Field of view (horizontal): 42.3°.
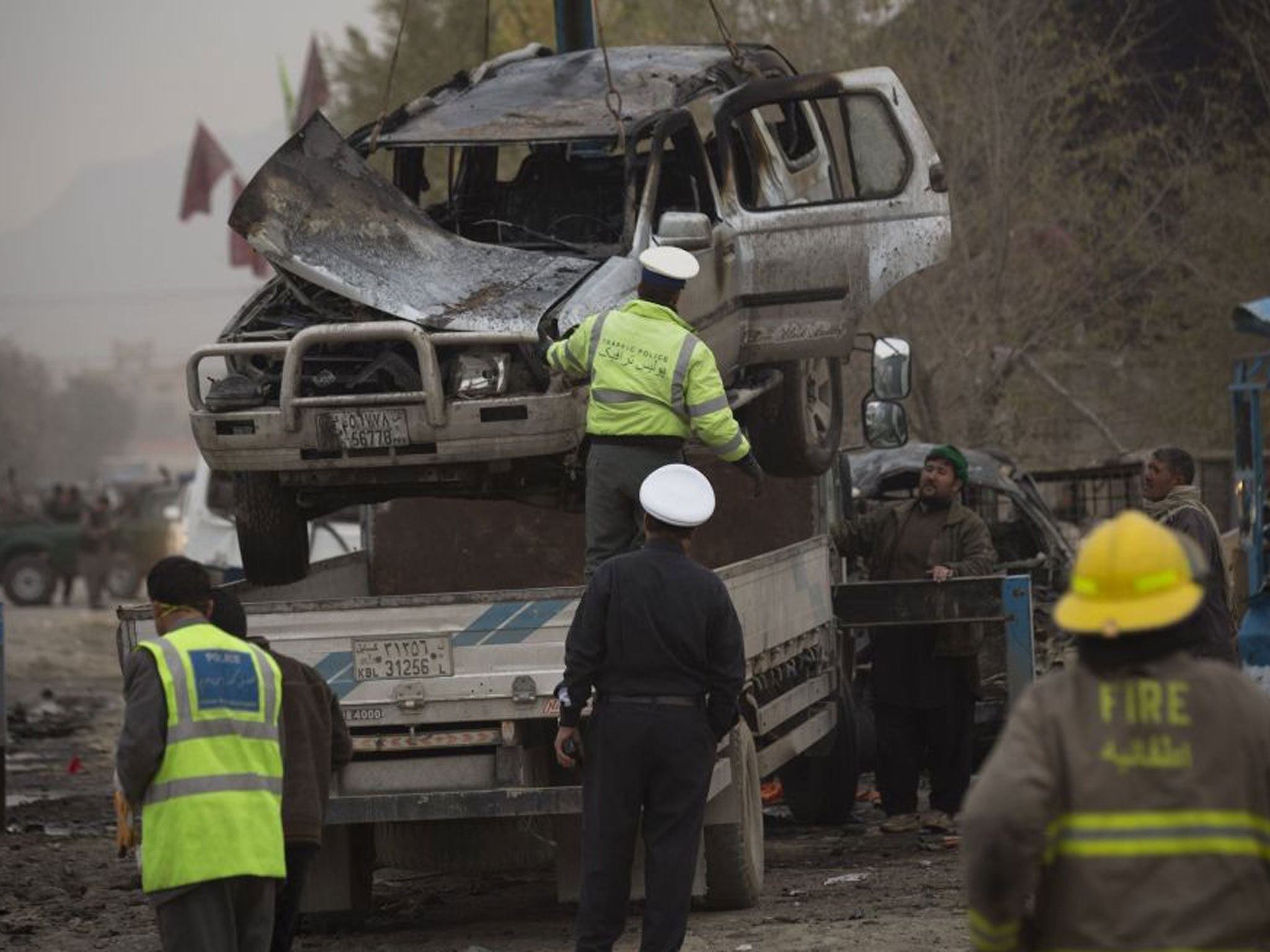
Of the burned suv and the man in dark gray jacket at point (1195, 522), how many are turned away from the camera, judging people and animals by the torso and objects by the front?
0

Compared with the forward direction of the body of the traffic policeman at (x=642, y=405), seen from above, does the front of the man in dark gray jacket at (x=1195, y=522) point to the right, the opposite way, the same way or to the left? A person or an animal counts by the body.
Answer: to the left

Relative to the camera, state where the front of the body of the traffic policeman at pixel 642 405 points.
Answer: away from the camera

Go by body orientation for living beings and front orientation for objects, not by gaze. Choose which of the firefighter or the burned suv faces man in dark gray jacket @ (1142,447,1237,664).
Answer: the firefighter

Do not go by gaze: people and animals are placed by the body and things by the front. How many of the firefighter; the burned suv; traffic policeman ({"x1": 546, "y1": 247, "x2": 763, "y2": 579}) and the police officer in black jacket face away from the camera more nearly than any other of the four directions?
3

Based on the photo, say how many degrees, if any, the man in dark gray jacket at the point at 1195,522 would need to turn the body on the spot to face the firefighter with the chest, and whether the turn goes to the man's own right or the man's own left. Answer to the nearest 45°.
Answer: approximately 90° to the man's own left

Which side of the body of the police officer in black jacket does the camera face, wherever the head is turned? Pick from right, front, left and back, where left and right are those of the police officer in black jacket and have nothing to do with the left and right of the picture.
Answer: back

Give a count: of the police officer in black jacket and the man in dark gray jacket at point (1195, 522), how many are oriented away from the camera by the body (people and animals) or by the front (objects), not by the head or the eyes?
1

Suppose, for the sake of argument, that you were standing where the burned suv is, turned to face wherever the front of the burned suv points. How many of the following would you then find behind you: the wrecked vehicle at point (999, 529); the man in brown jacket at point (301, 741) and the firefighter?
1

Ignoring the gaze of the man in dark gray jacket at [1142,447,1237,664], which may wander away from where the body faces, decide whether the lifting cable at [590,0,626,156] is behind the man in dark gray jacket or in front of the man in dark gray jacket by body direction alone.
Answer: in front

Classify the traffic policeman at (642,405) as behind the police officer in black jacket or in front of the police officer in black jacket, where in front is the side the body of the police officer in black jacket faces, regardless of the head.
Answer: in front

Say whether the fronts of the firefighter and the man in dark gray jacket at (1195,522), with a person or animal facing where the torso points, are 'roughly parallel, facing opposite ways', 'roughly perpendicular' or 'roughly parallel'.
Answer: roughly perpendicular

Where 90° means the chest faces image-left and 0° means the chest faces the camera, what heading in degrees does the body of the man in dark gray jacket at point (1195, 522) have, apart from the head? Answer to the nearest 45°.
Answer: approximately 90°

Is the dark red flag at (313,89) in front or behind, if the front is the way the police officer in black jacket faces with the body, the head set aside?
in front
